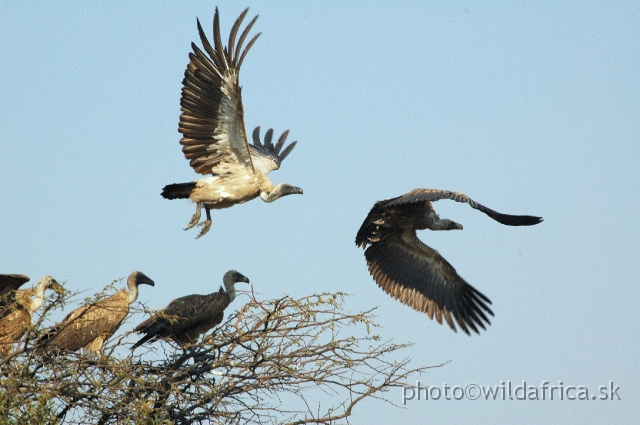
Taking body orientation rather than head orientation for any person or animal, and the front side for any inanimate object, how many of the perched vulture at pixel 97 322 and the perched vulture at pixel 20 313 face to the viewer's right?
2

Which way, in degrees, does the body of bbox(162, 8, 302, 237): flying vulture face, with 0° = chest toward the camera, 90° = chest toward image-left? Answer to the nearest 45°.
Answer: approximately 270°

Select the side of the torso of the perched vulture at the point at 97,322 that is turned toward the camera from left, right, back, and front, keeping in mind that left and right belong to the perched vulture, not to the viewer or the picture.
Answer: right

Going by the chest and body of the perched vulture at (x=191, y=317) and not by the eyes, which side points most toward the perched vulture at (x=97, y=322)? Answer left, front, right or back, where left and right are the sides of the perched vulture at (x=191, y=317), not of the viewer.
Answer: back

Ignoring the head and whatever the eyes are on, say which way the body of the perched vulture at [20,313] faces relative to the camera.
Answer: to the viewer's right

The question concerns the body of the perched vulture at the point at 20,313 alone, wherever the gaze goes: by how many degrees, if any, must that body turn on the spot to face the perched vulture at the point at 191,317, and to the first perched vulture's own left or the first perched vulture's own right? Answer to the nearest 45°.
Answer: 0° — it already faces it

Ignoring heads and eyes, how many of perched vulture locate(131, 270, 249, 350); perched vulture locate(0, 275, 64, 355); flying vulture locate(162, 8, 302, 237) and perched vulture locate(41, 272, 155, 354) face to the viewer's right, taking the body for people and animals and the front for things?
4

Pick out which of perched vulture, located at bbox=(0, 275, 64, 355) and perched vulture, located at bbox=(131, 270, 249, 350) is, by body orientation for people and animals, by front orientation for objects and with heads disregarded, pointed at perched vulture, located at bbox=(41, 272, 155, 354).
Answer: perched vulture, located at bbox=(0, 275, 64, 355)

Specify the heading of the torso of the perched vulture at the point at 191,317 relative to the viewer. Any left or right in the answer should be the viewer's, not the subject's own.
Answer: facing to the right of the viewer

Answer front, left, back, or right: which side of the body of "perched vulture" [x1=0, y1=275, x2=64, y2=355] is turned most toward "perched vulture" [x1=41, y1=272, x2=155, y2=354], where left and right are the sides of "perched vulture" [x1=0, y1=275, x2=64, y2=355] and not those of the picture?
front

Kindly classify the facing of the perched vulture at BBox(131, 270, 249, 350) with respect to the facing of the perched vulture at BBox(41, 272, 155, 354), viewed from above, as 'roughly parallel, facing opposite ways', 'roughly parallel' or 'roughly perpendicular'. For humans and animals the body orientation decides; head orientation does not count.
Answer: roughly parallel
